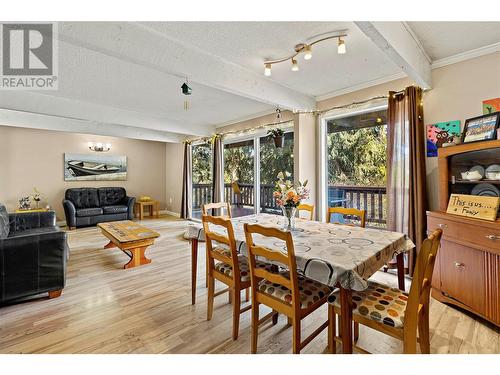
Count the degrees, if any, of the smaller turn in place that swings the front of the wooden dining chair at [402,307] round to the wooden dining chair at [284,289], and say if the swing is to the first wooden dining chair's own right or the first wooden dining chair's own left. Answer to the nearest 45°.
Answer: approximately 45° to the first wooden dining chair's own left

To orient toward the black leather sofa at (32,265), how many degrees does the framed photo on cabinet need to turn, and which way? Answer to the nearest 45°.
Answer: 0° — it already faces it

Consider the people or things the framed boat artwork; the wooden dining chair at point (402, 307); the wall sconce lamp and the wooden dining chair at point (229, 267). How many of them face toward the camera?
2

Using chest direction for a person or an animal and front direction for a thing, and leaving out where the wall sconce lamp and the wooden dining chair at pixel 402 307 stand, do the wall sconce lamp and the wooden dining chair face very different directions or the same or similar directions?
very different directions

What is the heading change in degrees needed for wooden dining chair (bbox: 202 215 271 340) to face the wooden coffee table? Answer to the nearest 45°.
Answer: approximately 90° to its left

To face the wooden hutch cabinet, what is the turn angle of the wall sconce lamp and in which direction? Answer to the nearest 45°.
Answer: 0° — it already faces it

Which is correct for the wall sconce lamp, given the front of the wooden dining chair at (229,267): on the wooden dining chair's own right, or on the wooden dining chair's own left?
on the wooden dining chair's own left

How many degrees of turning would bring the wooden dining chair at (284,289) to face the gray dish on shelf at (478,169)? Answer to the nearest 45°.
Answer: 0° — it already faces it

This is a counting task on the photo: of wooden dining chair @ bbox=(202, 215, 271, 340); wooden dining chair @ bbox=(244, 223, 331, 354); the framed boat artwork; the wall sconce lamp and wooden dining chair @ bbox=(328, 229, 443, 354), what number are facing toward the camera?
2

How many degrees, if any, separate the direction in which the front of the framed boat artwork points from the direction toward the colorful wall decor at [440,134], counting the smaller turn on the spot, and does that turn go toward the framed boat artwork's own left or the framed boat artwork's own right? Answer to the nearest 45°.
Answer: approximately 45° to the framed boat artwork's own left
